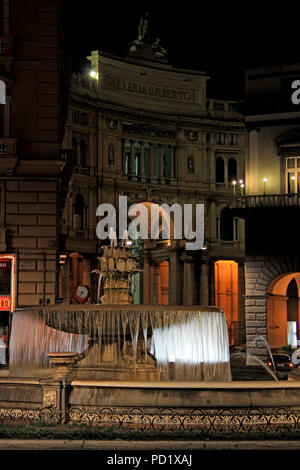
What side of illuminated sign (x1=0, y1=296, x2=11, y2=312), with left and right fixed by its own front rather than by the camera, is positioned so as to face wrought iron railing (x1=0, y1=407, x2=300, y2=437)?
front

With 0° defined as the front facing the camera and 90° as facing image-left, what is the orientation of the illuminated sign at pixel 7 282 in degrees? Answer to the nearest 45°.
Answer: approximately 0°
